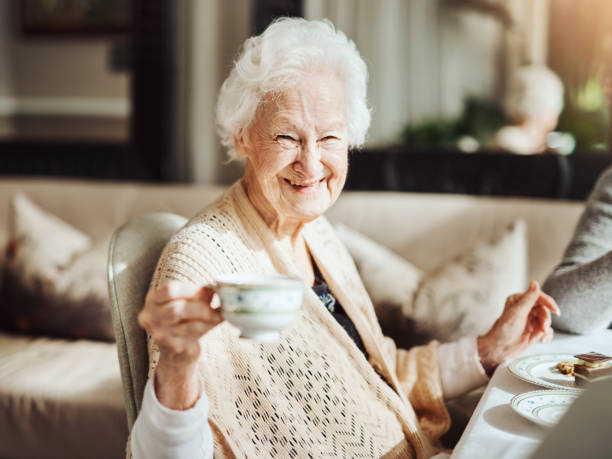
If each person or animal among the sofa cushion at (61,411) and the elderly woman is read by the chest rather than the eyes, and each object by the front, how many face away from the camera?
0

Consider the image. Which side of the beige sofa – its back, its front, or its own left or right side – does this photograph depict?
front

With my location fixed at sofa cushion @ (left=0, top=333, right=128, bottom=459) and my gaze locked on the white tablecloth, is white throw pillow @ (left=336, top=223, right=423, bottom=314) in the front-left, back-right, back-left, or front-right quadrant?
front-left

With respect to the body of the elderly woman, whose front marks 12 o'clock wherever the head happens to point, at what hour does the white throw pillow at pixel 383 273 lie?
The white throw pillow is roughly at 8 o'clock from the elderly woman.

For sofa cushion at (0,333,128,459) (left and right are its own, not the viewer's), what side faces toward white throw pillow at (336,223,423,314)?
left

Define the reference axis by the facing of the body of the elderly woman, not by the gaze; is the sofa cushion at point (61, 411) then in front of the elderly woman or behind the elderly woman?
behind

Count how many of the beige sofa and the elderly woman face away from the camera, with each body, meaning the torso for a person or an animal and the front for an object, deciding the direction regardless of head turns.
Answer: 0

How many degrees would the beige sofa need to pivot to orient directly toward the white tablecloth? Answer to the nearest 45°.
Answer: approximately 45° to its left

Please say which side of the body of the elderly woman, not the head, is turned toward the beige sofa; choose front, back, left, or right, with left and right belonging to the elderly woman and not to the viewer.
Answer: back

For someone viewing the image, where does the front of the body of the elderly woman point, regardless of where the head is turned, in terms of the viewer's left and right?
facing the viewer and to the right of the viewer

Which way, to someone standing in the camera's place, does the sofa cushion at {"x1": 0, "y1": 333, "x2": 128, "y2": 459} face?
facing the viewer

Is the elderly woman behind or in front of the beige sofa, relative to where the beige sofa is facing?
in front
